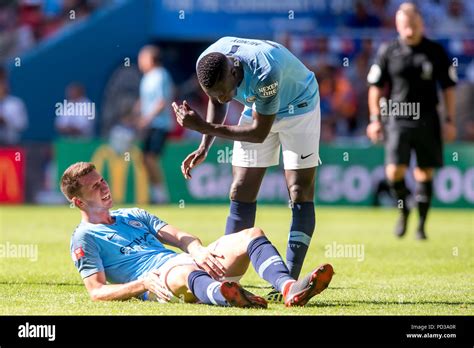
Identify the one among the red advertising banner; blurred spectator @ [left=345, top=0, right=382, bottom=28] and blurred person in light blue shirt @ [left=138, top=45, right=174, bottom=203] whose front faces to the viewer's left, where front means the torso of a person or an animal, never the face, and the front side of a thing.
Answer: blurred person in light blue shirt @ [left=138, top=45, right=174, bottom=203]

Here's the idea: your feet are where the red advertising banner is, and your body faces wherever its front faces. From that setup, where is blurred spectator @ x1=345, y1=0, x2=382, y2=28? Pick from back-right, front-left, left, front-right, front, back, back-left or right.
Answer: left

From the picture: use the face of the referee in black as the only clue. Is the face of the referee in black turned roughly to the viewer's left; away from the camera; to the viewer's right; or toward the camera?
toward the camera

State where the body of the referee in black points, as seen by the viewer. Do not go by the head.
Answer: toward the camera

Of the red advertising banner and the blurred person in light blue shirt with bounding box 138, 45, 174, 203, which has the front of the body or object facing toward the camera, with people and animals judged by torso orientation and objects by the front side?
the red advertising banner

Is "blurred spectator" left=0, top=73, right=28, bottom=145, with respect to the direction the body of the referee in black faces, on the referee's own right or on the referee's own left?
on the referee's own right

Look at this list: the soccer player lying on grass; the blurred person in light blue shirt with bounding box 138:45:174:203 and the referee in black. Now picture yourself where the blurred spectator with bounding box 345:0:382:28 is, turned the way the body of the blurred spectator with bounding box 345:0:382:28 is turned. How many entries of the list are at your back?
0

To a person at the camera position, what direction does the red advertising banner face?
facing the viewer

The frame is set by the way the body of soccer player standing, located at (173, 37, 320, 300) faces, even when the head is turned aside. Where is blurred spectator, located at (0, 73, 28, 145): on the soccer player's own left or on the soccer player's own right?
on the soccer player's own right

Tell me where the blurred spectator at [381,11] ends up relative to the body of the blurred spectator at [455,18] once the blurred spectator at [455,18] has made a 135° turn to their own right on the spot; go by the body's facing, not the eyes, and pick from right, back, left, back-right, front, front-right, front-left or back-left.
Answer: front-left

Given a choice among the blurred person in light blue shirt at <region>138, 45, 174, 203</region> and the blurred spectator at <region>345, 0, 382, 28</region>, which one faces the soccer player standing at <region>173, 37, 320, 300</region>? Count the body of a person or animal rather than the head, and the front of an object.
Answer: the blurred spectator at <region>345, 0, 382, 28</region>

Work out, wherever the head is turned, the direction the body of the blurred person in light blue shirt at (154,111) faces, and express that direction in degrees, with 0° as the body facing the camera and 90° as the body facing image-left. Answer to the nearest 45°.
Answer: approximately 90°

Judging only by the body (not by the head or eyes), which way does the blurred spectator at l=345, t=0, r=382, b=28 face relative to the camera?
toward the camera
